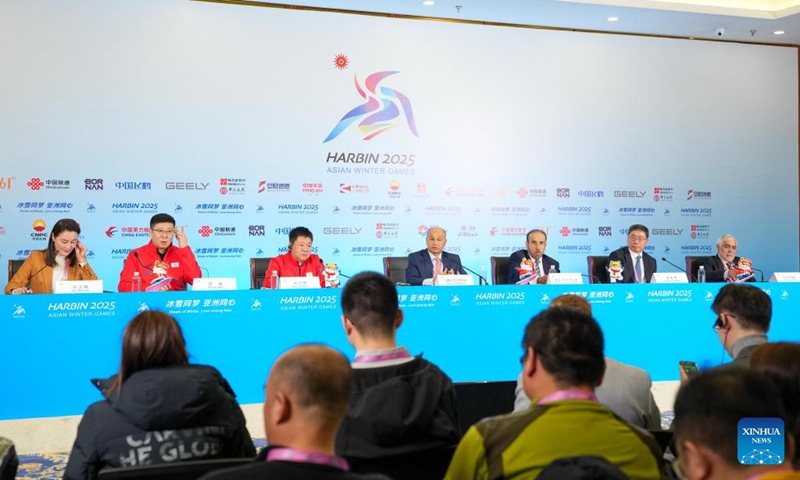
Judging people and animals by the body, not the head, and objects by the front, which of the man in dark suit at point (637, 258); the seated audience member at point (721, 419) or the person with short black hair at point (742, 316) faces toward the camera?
the man in dark suit

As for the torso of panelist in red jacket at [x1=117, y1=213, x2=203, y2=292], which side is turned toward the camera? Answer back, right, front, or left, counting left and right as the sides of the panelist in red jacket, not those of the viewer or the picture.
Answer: front

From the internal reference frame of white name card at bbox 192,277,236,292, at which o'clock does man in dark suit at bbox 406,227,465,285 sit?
The man in dark suit is roughly at 8 o'clock from the white name card.

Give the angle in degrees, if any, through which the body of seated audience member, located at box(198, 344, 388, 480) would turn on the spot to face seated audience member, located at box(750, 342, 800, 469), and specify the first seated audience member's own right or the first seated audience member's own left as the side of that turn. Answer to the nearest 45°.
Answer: approximately 135° to the first seated audience member's own right

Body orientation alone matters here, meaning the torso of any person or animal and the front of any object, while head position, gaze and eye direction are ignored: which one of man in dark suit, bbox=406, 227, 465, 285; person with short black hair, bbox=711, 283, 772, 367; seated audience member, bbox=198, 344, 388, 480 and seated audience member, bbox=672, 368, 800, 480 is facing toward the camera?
the man in dark suit

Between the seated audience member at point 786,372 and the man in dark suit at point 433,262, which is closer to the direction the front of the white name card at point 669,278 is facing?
the seated audience member

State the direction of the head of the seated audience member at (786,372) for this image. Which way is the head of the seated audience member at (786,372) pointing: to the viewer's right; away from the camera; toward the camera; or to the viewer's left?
away from the camera

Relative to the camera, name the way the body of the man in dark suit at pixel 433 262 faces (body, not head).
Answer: toward the camera

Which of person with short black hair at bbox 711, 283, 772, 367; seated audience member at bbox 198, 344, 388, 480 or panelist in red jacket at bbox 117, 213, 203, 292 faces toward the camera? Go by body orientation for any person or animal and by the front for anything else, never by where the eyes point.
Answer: the panelist in red jacket

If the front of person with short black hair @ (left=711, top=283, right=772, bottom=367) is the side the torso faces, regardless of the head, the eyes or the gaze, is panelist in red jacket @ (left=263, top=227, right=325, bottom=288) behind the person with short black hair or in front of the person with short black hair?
in front

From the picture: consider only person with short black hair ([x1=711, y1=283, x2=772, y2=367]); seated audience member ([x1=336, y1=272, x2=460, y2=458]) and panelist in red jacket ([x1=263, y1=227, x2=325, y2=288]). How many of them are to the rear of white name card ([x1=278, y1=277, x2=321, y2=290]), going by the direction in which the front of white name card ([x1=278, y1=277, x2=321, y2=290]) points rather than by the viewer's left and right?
1

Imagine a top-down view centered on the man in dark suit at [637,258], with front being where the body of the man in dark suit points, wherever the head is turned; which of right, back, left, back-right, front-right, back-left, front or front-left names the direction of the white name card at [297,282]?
front-right

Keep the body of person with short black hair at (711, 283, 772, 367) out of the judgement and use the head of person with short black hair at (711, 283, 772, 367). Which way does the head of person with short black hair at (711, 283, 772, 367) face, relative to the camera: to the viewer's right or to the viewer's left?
to the viewer's left

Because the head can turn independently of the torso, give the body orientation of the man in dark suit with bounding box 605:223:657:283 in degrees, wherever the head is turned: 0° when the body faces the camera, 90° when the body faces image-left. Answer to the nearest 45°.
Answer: approximately 0°

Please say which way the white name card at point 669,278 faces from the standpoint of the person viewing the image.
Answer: facing the viewer
